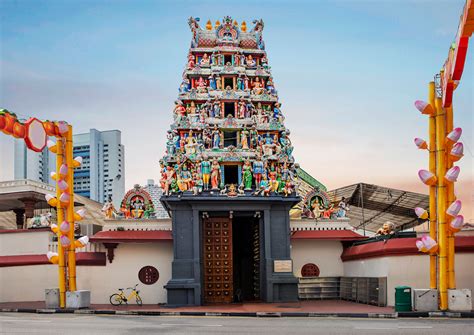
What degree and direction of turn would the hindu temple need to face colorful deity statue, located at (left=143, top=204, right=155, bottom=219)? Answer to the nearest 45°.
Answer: approximately 90° to its right

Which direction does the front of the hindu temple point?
toward the camera

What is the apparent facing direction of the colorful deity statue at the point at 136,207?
toward the camera

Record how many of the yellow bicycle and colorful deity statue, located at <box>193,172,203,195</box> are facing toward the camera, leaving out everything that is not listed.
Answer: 1

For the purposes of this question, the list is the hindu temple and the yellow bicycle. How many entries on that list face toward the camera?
1

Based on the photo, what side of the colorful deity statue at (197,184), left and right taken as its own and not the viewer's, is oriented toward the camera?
front

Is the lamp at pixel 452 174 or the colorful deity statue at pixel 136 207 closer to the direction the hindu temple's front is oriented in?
the lamp

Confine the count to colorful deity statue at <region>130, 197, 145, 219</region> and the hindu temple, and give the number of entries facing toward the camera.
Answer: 2
